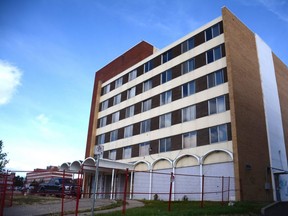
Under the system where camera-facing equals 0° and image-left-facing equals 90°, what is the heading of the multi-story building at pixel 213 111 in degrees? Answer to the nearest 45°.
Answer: approximately 45°
